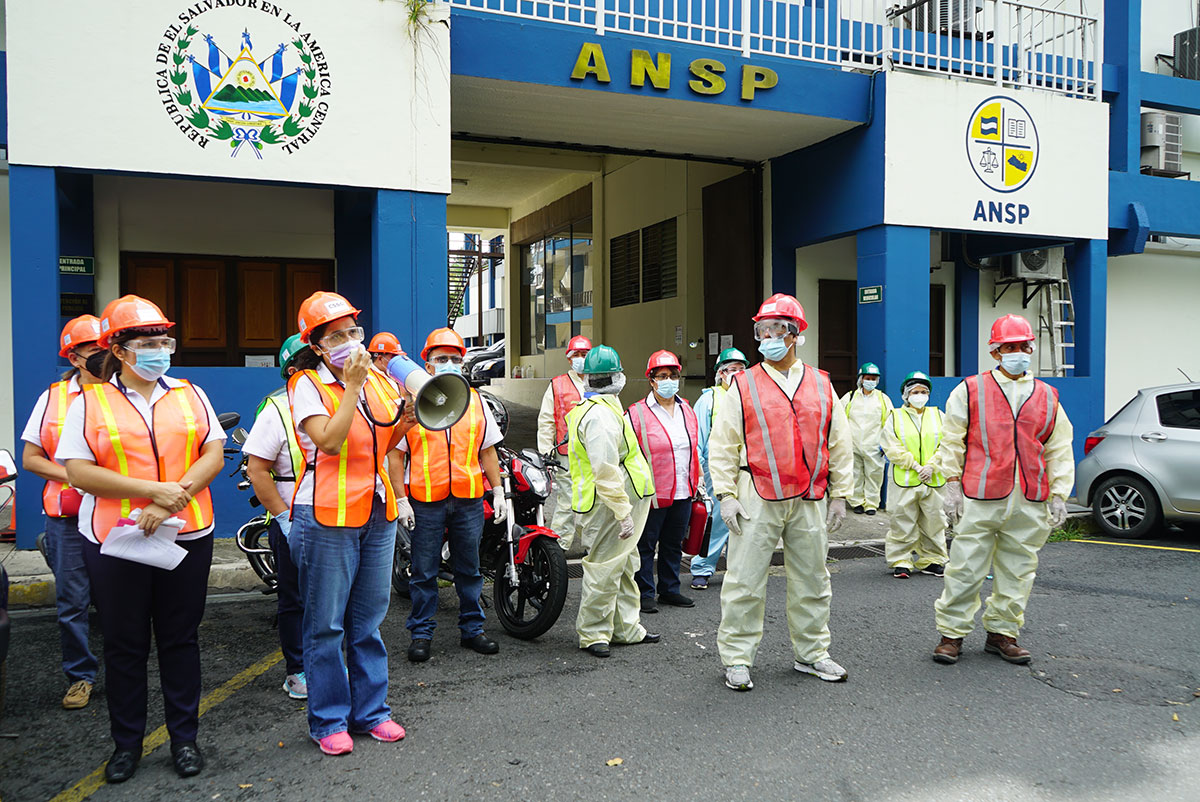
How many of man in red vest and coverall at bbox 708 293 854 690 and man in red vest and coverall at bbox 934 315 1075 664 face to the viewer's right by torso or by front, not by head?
0

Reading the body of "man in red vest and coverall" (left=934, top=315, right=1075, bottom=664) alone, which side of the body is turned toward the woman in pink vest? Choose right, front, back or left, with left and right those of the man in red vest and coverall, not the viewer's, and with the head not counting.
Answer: right

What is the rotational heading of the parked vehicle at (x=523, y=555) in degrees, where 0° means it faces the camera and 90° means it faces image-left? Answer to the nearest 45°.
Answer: approximately 315°

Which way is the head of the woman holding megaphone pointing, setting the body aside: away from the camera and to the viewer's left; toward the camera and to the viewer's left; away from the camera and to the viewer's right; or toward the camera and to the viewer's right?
toward the camera and to the viewer's right

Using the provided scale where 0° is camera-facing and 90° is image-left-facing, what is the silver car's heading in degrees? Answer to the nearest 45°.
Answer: approximately 270°

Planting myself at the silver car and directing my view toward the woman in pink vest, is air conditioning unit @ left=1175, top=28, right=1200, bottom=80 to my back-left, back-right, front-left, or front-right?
back-right

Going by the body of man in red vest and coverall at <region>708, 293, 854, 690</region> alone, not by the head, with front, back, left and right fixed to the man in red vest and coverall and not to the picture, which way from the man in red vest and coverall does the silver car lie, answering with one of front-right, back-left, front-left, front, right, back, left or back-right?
back-left

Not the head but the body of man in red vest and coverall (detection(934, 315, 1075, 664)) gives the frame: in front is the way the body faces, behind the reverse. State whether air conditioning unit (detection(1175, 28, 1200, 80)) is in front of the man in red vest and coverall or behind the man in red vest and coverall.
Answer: behind
